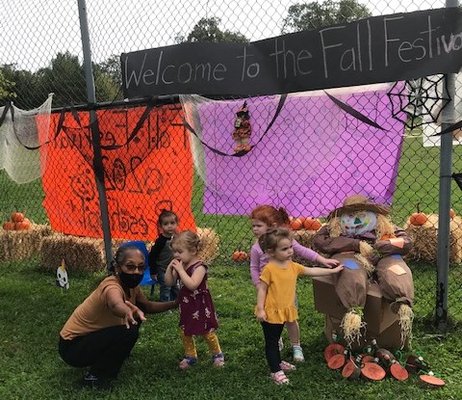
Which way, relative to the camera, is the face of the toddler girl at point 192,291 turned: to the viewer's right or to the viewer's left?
to the viewer's left

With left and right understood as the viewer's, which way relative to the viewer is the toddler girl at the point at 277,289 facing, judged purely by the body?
facing the viewer and to the right of the viewer

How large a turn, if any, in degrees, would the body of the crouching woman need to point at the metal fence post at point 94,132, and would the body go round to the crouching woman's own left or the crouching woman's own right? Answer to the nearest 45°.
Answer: approximately 135° to the crouching woman's own left

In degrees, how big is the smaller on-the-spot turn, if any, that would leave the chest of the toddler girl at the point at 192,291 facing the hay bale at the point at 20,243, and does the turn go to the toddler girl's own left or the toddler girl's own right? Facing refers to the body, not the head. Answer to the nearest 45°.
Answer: approximately 90° to the toddler girl's own right

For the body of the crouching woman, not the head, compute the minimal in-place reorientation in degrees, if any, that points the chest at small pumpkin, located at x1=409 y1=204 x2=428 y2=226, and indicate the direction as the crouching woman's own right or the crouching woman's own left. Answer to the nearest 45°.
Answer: approximately 90° to the crouching woman's own left

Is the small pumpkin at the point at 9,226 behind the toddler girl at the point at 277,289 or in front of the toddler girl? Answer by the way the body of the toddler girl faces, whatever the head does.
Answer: behind

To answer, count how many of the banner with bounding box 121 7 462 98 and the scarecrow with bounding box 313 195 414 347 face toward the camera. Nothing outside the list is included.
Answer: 2

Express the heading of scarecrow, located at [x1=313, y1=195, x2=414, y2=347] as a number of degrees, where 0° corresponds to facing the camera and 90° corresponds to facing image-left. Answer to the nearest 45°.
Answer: approximately 0°
